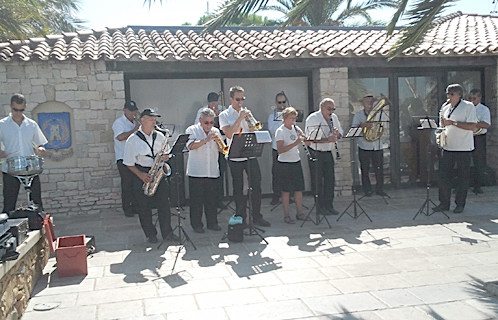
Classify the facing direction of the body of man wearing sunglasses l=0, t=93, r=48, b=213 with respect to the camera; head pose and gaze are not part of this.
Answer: toward the camera

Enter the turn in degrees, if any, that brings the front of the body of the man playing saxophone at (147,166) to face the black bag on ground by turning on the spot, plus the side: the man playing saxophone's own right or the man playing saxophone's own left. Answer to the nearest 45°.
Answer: approximately 45° to the man playing saxophone's own left

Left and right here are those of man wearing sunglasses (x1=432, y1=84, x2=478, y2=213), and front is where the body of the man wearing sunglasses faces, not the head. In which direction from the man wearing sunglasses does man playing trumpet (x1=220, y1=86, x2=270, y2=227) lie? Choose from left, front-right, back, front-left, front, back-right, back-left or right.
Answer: front

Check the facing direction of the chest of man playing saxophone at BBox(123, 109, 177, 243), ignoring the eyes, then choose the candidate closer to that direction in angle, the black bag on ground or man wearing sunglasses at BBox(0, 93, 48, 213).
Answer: the black bag on ground

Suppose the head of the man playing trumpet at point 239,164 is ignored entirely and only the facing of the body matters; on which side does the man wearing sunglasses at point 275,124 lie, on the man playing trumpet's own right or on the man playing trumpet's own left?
on the man playing trumpet's own left

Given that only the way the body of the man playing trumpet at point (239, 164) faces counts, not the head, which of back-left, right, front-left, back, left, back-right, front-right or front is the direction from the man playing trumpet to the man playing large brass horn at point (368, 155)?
left

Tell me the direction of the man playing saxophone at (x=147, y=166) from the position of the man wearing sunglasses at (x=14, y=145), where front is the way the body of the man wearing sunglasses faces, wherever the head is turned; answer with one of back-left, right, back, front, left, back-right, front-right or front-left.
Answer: front-left

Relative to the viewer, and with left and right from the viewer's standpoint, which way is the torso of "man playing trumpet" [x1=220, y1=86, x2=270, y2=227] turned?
facing the viewer and to the right of the viewer

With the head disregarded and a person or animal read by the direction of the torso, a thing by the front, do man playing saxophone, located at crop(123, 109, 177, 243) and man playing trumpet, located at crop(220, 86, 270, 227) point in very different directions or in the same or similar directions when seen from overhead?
same or similar directions

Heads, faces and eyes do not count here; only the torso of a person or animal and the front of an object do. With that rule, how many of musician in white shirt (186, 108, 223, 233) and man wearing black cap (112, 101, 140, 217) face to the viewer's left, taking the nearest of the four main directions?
0

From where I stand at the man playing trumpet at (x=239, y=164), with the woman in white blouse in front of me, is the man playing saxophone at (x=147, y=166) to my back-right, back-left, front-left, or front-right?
back-right

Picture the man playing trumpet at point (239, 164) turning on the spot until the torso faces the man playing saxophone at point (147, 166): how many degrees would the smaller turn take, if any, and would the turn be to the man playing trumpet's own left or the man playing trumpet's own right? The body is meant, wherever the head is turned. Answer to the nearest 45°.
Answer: approximately 90° to the man playing trumpet's own right

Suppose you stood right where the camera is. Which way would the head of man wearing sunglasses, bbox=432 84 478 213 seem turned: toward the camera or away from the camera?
toward the camera

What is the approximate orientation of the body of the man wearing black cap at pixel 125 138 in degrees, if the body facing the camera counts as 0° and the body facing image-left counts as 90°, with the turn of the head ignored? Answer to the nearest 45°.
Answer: approximately 315°

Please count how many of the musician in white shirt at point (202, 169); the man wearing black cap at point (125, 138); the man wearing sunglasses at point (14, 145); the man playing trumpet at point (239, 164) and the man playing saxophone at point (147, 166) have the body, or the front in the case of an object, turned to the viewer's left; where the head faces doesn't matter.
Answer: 0
